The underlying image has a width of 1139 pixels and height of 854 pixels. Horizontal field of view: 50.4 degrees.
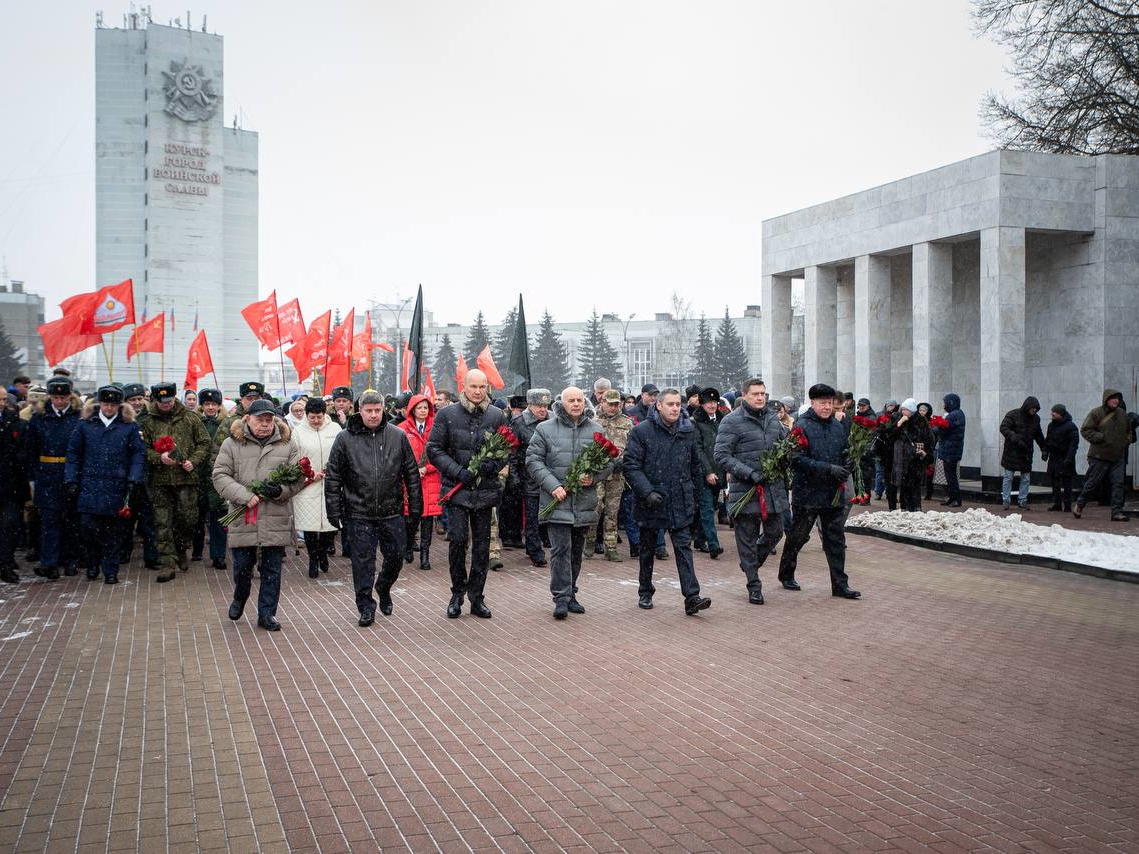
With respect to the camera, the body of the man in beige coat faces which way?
toward the camera

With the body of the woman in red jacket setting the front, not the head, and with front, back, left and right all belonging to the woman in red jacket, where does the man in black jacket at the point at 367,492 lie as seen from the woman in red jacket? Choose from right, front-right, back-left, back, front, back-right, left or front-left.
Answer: front

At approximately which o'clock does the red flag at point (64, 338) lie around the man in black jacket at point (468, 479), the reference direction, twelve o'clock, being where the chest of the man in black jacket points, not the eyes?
The red flag is roughly at 5 o'clock from the man in black jacket.

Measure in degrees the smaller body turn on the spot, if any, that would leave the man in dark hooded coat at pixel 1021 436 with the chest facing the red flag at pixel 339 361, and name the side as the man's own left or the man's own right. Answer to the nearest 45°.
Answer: approximately 135° to the man's own right

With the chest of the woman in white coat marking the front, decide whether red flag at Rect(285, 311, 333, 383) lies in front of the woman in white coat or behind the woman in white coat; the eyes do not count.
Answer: behind

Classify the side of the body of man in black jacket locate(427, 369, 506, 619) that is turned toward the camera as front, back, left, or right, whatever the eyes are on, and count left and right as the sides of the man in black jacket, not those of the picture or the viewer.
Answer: front

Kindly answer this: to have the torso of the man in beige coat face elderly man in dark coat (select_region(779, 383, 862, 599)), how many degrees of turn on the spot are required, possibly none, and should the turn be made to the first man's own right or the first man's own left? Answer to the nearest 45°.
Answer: approximately 90° to the first man's own left

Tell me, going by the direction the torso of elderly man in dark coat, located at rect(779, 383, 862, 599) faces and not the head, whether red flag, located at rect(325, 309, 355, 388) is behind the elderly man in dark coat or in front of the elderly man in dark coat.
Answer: behind

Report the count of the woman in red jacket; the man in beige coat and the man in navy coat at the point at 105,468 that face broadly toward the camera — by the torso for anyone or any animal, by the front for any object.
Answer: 3

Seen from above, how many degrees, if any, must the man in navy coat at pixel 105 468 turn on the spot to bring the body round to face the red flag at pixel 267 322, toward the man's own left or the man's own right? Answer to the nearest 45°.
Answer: approximately 180°

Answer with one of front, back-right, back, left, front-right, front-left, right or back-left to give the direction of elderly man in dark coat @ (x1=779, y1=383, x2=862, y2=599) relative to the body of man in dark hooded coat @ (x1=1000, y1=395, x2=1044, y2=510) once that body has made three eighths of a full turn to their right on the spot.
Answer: left
